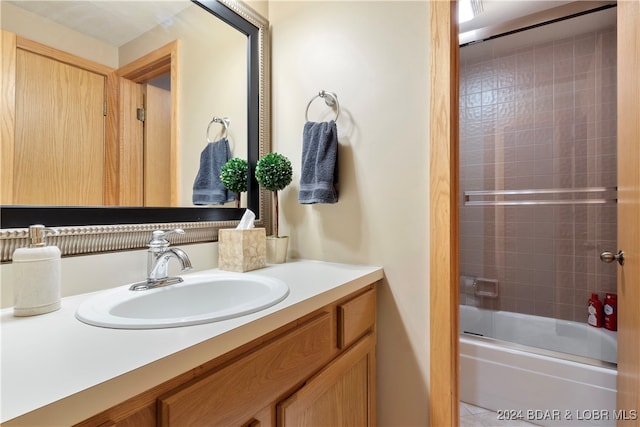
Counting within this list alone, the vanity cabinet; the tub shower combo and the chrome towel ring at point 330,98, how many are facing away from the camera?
0

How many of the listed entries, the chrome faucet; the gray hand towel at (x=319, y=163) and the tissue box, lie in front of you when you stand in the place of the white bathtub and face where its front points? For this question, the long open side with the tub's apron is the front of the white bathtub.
3

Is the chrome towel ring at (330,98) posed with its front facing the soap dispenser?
yes

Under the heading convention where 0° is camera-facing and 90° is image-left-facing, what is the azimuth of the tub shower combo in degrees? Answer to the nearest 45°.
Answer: approximately 45°

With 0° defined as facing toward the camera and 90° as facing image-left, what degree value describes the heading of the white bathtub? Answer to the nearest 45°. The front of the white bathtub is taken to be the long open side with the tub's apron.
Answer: approximately 45°

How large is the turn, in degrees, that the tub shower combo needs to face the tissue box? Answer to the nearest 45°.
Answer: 0° — it already faces it

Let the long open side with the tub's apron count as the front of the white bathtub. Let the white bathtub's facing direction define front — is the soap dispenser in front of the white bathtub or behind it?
in front

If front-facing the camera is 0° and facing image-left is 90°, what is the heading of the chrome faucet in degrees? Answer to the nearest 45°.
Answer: approximately 315°

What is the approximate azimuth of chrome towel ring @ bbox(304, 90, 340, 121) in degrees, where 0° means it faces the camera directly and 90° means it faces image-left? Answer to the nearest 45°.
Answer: approximately 45°
